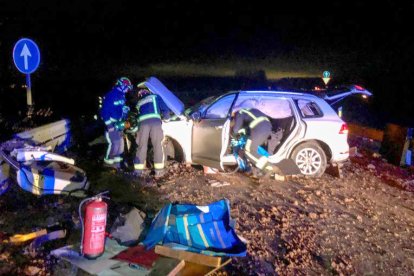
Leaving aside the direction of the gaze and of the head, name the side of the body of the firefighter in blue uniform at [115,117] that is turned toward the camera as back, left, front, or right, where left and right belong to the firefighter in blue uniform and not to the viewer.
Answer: right

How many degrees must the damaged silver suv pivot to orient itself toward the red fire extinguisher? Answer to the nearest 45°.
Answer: approximately 45° to its left

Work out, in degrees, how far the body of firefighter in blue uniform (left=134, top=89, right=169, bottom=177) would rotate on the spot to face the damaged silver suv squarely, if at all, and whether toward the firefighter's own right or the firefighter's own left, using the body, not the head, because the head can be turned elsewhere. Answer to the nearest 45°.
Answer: approximately 90° to the firefighter's own right

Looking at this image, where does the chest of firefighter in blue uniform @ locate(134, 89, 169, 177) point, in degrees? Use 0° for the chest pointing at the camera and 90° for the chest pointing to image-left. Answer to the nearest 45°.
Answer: approximately 180°

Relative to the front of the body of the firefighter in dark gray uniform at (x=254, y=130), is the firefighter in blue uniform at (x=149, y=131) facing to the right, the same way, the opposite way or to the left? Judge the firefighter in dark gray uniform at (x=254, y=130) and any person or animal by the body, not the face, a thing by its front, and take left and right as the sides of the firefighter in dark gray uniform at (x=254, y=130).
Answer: to the right

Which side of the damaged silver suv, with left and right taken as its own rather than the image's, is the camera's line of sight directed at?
left

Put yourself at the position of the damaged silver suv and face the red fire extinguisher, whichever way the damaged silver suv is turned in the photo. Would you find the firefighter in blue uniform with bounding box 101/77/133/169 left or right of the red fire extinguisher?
right

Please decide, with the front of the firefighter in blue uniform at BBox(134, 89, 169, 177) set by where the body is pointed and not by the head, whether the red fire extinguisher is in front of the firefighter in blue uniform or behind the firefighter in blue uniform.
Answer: behind

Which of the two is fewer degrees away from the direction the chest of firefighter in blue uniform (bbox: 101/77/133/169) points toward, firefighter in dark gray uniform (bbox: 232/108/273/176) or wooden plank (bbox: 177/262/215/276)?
the firefighter in dark gray uniform

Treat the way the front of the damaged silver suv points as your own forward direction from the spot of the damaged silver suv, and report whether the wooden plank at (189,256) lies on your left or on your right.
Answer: on your left

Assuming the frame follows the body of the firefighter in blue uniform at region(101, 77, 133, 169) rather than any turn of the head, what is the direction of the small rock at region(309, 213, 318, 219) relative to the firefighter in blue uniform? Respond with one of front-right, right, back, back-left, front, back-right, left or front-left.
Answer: front-right
